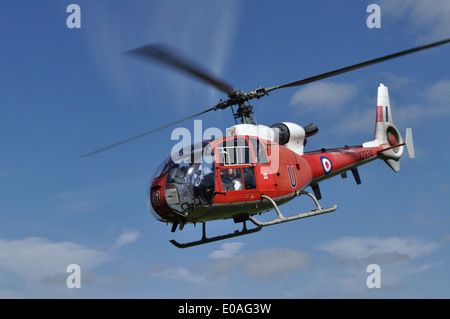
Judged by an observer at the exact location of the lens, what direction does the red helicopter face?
facing the viewer and to the left of the viewer

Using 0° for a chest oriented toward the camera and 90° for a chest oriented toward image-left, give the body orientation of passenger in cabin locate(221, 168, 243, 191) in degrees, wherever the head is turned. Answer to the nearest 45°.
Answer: approximately 45°
